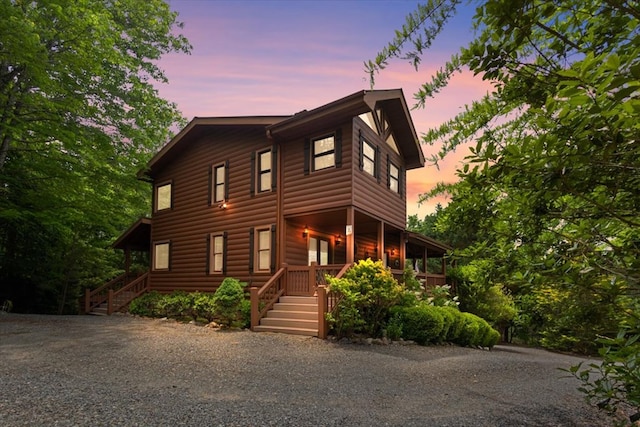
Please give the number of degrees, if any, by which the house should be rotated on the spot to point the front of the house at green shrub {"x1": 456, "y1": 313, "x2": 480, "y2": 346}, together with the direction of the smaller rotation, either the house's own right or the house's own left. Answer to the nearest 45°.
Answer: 0° — it already faces it

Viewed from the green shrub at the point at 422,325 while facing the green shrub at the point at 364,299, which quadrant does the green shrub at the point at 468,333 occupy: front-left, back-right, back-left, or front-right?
back-right

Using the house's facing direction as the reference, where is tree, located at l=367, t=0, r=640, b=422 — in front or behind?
in front

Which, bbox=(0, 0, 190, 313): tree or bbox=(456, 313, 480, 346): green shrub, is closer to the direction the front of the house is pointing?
the green shrub

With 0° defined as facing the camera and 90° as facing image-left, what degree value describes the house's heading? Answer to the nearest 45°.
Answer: approximately 315°

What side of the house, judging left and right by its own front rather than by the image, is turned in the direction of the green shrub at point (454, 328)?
front
